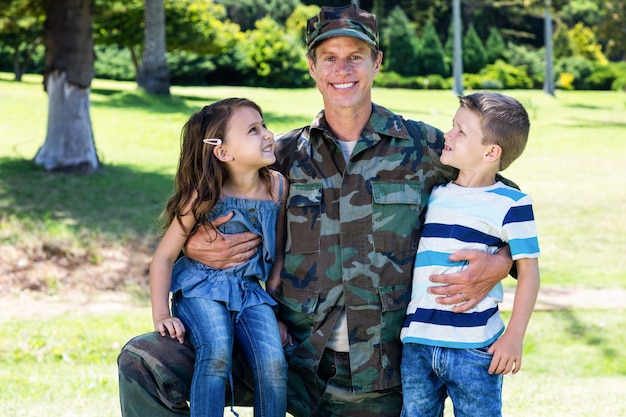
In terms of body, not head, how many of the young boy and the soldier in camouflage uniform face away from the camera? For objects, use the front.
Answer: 0

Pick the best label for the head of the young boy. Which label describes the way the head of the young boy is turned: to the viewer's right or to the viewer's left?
to the viewer's left

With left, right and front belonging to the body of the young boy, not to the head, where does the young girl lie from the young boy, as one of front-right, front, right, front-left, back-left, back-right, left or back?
front-right

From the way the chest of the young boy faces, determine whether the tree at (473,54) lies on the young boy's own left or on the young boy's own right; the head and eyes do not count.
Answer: on the young boy's own right

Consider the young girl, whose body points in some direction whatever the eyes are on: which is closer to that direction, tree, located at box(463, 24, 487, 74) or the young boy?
the young boy

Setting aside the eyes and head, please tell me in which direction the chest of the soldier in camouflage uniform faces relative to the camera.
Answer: toward the camera

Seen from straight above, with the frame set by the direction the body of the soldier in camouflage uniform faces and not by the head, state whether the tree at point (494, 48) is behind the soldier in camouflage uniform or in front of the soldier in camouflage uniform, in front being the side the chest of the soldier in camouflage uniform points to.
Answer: behind

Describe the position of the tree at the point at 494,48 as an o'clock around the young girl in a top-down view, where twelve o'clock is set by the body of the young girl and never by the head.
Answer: The tree is roughly at 8 o'clock from the young girl.

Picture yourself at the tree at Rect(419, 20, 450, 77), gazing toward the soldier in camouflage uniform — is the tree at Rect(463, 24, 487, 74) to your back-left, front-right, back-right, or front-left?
back-left

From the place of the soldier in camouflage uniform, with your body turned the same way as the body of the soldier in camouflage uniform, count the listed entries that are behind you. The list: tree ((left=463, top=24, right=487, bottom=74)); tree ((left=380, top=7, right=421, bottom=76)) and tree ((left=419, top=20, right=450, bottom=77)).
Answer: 3

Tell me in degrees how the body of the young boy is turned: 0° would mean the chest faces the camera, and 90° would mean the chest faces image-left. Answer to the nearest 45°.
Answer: approximately 45°

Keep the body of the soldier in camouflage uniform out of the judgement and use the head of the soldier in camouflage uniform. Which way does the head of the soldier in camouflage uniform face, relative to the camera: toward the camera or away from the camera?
toward the camera

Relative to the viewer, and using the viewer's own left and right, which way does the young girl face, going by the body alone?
facing the viewer and to the right of the viewer

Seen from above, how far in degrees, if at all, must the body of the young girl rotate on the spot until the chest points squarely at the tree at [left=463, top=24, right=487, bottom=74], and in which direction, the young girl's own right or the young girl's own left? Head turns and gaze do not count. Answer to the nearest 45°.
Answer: approximately 135° to the young girl's own left
